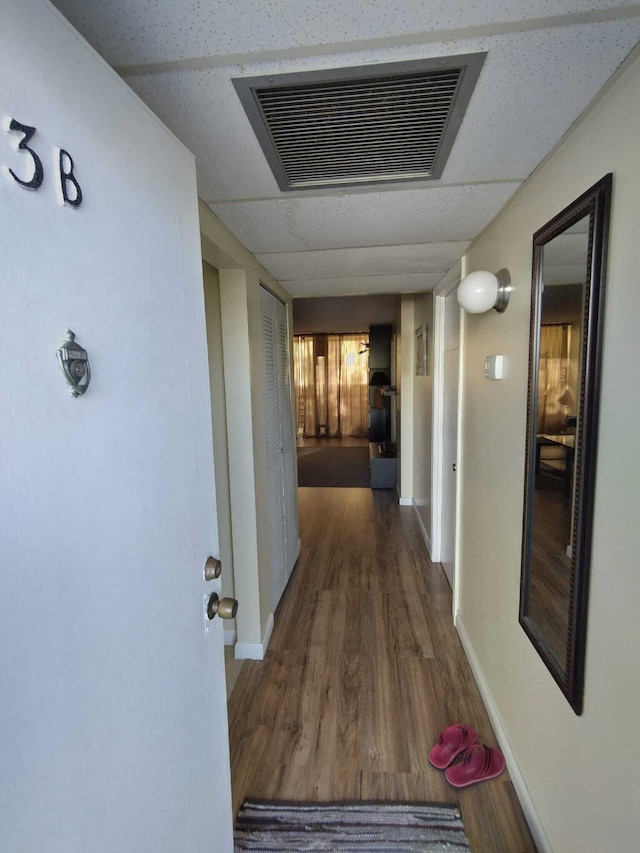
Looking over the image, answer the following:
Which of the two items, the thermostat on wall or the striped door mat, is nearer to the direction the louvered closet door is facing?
the thermostat on wall

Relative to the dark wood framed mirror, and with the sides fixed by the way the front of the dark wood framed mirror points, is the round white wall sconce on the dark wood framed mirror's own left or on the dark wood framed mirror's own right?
on the dark wood framed mirror's own right

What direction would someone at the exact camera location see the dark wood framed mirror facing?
facing the viewer and to the left of the viewer

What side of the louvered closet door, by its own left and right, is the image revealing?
right

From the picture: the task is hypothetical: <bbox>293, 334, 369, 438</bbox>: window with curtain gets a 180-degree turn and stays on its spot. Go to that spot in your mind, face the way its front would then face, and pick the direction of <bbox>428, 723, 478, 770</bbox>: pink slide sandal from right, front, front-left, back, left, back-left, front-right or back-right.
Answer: back

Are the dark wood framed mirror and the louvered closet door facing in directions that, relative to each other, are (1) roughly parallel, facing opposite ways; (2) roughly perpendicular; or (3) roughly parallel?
roughly parallel, facing opposite ways

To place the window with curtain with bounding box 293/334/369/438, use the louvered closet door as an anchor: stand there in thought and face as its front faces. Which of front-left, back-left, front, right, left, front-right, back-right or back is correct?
left

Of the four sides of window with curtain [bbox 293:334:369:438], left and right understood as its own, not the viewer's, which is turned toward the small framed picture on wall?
front

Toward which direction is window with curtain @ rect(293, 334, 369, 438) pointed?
toward the camera

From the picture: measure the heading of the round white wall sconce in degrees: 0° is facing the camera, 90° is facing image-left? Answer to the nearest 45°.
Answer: approximately 90°

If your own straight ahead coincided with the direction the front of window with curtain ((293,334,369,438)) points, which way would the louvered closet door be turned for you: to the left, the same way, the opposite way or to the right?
to the left

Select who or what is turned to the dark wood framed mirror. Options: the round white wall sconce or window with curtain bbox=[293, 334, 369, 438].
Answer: the window with curtain

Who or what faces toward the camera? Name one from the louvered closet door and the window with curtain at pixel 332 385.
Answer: the window with curtain

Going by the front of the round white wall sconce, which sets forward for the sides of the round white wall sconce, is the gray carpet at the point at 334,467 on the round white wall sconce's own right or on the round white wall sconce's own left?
on the round white wall sconce's own right

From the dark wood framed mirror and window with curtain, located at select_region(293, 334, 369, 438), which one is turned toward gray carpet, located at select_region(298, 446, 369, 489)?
the window with curtain

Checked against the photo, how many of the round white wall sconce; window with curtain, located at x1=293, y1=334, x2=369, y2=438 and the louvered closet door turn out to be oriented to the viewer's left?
1

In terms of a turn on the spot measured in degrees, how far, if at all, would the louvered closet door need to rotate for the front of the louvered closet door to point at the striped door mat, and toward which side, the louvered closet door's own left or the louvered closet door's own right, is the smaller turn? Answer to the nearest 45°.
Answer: approximately 90° to the louvered closet door's own right
